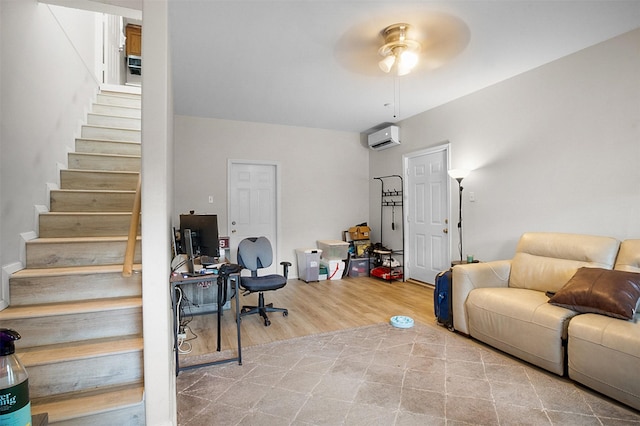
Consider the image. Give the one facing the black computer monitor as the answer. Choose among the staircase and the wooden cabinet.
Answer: the wooden cabinet

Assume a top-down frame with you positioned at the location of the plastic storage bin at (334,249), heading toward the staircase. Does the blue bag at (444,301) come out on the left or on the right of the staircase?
left

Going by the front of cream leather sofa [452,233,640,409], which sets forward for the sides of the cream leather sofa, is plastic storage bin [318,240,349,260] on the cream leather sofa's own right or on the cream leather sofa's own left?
on the cream leather sofa's own right

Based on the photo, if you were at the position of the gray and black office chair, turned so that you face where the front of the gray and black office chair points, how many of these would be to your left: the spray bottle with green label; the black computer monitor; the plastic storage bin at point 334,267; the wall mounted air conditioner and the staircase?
2

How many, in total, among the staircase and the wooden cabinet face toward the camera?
2

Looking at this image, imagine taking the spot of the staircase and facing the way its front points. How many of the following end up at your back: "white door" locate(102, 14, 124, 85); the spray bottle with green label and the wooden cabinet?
2

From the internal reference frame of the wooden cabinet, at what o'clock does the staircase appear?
The staircase is roughly at 12 o'clock from the wooden cabinet.

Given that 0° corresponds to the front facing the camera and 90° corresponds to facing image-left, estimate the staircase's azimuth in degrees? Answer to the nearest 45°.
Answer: approximately 0°

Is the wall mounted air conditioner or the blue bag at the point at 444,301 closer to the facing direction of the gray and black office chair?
the blue bag

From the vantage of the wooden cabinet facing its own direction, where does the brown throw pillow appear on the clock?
The brown throw pillow is roughly at 11 o'clock from the wooden cabinet.
